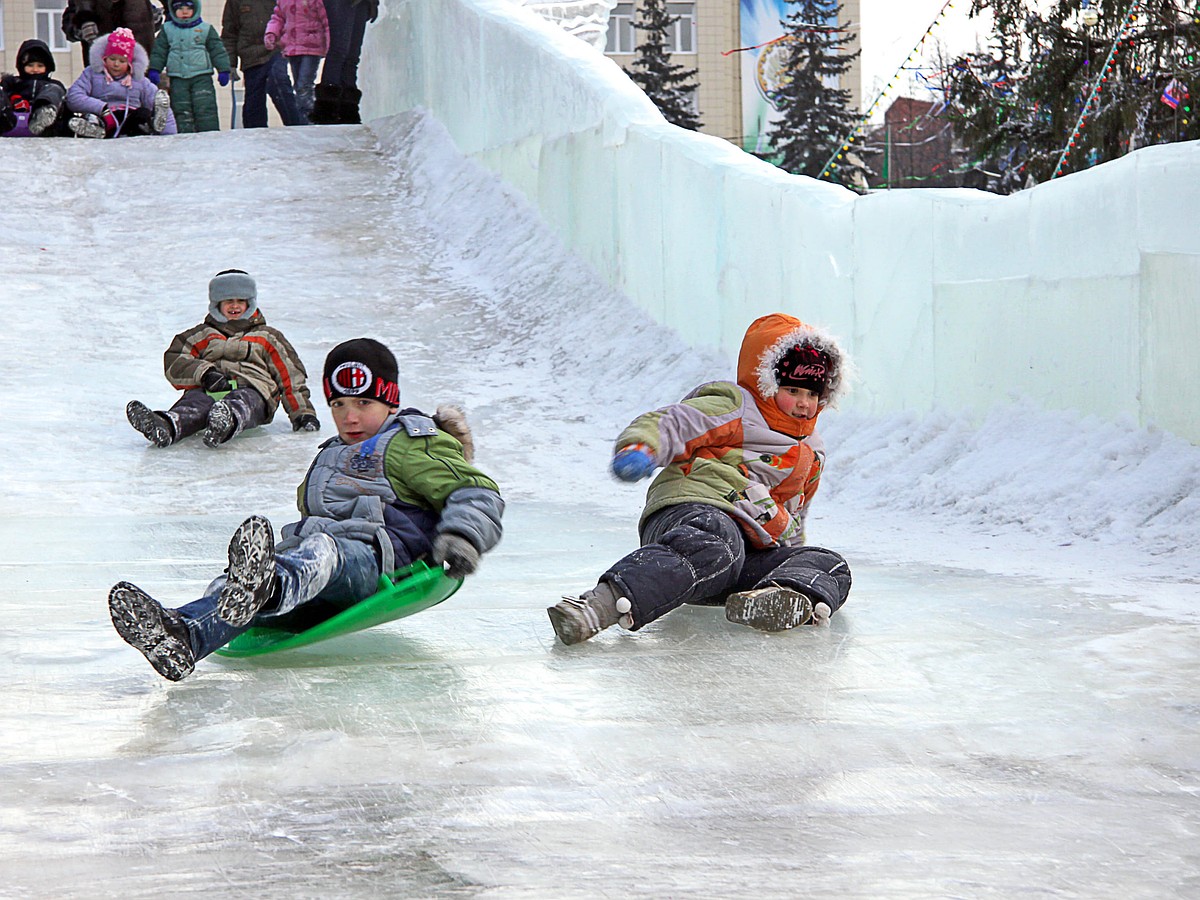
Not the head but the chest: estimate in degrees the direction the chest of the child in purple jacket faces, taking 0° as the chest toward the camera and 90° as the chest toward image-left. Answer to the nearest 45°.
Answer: approximately 0°

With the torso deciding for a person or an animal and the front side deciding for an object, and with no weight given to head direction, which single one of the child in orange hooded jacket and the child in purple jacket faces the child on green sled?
the child in purple jacket

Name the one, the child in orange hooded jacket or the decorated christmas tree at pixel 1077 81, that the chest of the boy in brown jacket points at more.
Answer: the child in orange hooded jacket

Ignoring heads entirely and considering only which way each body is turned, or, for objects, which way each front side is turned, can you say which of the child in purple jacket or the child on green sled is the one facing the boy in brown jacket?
the child in purple jacket

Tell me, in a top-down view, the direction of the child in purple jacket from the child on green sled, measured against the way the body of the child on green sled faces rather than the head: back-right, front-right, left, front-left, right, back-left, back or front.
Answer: back-right

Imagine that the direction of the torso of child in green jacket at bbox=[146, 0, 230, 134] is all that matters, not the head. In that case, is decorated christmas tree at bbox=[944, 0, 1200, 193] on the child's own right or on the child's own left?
on the child's own left

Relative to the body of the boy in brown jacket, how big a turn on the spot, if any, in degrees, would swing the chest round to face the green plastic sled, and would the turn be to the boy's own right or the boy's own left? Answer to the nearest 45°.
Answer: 0° — they already face it
